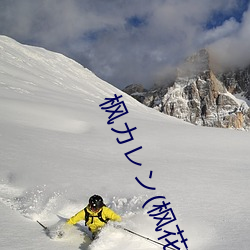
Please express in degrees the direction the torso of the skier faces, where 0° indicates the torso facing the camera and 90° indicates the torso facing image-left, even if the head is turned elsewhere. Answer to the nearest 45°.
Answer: approximately 0°
